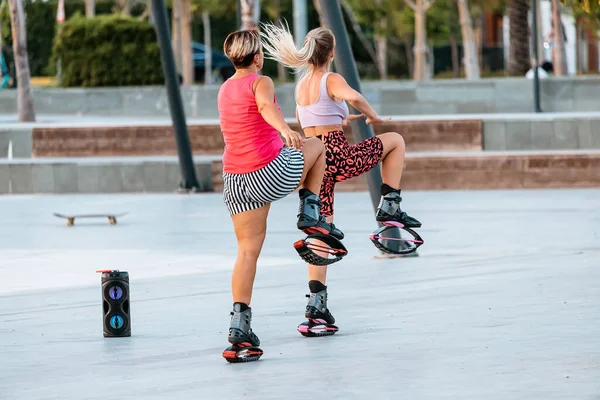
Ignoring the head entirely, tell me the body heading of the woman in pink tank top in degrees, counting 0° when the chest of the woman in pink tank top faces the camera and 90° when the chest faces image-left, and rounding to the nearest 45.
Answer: approximately 225°

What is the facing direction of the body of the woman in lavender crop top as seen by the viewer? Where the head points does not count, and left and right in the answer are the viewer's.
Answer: facing away from the viewer and to the right of the viewer

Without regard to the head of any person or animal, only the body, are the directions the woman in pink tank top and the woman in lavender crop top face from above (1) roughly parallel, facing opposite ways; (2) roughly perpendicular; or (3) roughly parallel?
roughly parallel

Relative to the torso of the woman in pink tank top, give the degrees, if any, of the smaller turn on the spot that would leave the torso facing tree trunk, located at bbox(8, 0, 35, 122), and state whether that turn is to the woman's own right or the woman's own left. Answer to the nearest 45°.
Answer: approximately 45° to the woman's own left

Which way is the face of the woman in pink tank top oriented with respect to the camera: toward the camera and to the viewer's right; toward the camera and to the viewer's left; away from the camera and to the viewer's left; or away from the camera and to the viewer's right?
away from the camera and to the viewer's right

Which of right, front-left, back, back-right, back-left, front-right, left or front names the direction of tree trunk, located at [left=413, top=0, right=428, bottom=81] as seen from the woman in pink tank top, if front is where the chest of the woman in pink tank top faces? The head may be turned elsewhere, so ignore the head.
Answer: front-left

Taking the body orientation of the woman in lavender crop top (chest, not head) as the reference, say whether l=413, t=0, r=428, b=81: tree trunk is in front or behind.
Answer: in front

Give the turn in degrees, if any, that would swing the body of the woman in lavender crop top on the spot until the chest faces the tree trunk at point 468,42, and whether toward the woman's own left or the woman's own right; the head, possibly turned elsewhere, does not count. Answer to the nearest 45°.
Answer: approximately 45° to the woman's own left

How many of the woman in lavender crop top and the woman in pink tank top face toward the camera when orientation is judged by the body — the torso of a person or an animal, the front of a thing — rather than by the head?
0

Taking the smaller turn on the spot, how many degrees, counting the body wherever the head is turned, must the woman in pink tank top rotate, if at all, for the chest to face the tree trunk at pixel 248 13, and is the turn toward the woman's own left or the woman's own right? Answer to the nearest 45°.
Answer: approximately 45° to the woman's own left

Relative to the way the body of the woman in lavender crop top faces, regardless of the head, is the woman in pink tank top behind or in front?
behind
